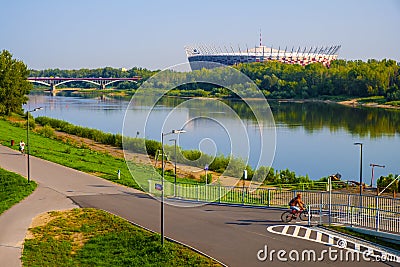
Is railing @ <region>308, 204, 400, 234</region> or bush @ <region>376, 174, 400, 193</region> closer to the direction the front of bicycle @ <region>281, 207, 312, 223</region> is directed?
the railing

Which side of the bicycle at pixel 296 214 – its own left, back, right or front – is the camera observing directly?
right

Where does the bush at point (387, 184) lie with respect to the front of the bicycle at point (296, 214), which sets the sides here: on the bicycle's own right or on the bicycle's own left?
on the bicycle's own left

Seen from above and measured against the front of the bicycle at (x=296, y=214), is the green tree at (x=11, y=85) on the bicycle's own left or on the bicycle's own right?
on the bicycle's own left

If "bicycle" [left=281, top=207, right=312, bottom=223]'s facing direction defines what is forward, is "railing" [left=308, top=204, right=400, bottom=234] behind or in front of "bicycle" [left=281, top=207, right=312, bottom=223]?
in front
